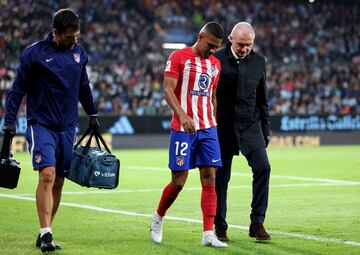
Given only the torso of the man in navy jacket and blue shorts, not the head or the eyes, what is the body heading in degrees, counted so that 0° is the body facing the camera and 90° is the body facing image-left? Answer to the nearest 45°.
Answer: approximately 315°

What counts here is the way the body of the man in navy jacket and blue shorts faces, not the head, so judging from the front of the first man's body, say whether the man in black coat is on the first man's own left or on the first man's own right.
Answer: on the first man's own left
